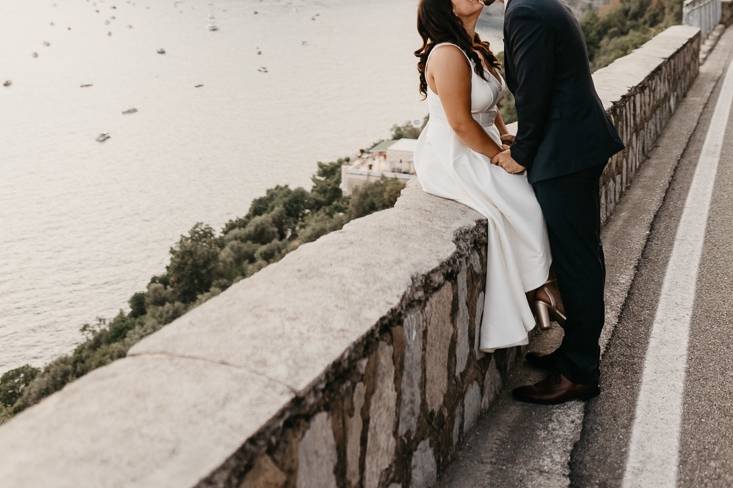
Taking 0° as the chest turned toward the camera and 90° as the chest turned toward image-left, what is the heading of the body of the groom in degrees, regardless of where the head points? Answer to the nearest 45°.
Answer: approximately 90°

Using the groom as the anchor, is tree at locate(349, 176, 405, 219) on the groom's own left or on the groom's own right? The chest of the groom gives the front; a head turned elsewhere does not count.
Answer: on the groom's own right

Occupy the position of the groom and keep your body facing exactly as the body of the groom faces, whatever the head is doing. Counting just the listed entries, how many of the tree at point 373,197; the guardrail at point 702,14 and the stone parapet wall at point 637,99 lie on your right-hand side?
3

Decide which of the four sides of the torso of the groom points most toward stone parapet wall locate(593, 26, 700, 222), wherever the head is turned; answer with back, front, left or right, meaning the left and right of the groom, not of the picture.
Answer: right

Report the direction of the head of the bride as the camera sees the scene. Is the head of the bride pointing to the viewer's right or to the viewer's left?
to the viewer's right
